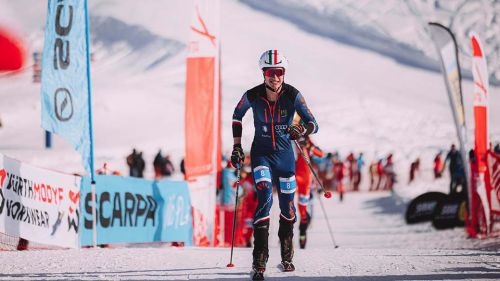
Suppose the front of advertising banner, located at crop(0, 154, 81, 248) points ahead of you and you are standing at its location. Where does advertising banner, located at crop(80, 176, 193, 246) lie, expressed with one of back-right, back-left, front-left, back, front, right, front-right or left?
left

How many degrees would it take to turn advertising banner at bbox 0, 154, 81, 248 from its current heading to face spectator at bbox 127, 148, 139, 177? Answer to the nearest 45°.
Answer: approximately 135° to its left

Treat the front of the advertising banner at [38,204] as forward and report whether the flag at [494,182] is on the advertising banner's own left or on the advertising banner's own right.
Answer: on the advertising banner's own left

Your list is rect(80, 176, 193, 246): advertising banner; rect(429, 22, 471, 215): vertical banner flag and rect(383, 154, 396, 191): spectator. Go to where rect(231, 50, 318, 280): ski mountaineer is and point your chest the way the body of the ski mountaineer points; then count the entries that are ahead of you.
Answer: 0

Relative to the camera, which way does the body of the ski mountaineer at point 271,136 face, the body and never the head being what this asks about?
toward the camera

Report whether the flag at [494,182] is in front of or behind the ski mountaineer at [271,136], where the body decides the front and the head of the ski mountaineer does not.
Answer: behind

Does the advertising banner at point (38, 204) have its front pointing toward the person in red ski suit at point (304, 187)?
no

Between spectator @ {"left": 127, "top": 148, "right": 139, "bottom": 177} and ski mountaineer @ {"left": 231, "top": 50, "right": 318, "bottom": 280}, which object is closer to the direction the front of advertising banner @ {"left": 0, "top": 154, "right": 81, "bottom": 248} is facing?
the ski mountaineer

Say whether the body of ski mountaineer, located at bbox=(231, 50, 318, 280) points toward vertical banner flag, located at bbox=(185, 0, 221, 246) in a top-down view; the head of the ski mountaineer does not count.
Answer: no

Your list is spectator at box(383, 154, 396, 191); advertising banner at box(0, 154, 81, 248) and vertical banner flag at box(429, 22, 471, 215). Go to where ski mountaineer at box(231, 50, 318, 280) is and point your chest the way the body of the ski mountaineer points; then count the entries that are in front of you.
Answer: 0

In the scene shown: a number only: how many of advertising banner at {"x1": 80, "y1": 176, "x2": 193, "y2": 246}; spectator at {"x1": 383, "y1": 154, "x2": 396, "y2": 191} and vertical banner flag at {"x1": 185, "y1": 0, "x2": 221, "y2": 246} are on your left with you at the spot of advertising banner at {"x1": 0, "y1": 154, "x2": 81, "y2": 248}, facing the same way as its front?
3

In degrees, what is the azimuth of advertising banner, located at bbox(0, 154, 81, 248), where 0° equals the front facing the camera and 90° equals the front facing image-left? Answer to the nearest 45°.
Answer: approximately 315°

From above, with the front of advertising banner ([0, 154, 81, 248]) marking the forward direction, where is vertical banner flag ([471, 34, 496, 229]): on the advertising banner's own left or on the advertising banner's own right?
on the advertising banner's own left

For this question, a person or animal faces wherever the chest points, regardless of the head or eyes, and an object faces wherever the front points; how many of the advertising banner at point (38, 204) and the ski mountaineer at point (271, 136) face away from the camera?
0

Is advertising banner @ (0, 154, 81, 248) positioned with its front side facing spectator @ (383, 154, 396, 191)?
no

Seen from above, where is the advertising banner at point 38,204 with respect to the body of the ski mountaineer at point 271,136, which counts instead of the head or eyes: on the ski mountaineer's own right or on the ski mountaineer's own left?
on the ski mountaineer's own right

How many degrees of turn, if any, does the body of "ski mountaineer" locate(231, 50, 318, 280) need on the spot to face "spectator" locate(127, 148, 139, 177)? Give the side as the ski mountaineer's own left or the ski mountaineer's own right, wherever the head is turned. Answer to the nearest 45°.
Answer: approximately 180°

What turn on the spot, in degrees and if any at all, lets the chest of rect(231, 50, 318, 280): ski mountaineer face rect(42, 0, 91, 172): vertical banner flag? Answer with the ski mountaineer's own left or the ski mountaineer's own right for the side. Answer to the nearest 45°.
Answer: approximately 135° to the ski mountaineer's own right
